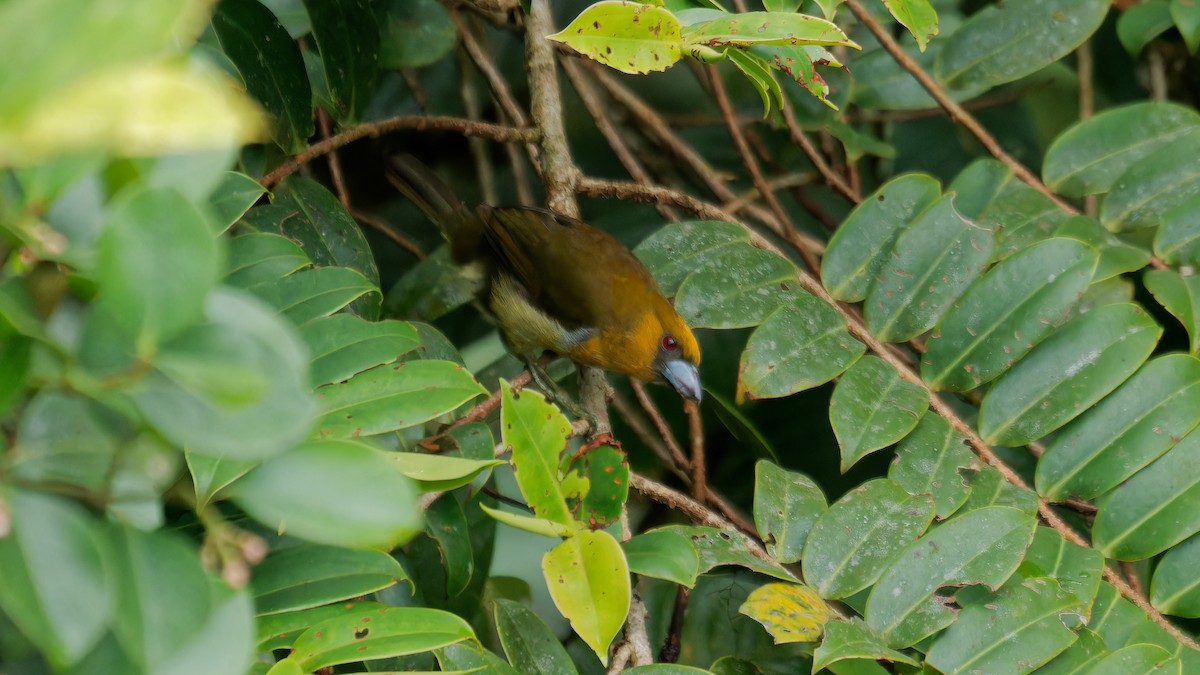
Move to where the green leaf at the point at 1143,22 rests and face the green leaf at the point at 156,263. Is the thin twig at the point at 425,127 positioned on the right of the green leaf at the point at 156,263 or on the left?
right

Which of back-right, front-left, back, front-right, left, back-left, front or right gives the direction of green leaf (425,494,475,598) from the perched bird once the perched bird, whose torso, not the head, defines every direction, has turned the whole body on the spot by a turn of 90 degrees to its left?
left

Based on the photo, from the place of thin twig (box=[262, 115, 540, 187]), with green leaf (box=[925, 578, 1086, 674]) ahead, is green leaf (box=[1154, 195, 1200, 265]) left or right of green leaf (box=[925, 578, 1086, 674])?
left

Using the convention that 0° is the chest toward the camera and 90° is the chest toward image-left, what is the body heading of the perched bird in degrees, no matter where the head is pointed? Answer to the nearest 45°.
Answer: approximately 270°

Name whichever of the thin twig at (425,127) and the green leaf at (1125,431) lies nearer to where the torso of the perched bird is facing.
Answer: the green leaf

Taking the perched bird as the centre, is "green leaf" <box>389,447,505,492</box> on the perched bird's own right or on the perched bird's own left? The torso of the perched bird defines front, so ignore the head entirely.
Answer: on the perched bird's own right

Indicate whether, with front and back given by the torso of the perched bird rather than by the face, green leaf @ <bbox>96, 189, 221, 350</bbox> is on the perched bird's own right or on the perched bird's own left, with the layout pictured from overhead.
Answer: on the perched bird's own right

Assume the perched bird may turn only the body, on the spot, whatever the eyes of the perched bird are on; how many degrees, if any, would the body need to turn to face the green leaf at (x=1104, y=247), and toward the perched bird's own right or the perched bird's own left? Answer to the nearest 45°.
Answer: approximately 45° to the perched bird's own right
